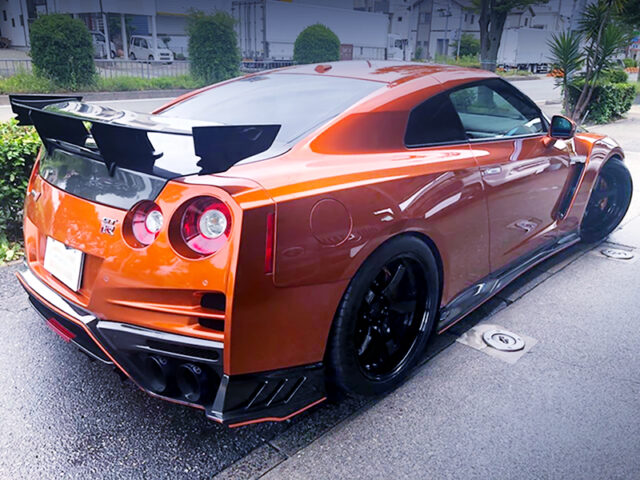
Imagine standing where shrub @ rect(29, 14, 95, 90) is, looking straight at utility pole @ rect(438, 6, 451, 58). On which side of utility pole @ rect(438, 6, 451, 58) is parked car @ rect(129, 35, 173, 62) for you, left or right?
left

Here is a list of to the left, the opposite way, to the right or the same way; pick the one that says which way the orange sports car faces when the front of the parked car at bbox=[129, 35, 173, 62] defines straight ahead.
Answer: to the left

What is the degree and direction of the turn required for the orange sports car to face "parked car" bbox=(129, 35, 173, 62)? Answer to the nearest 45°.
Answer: approximately 45° to its left

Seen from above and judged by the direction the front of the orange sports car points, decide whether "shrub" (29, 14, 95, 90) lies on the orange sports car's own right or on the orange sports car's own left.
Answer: on the orange sports car's own left

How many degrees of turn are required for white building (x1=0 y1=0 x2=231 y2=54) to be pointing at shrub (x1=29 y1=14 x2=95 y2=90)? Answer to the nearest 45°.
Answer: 0° — it already faces it

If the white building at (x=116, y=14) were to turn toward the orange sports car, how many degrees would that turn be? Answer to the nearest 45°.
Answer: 0° — it already faces it

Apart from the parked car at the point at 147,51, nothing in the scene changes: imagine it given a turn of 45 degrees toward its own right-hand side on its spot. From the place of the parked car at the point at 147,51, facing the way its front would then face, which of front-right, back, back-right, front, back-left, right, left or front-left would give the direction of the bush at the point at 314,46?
front-left

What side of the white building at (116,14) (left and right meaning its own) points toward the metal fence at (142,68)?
front

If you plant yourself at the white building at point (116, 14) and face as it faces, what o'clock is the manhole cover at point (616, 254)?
The manhole cover is roughly at 12 o'clock from the white building.

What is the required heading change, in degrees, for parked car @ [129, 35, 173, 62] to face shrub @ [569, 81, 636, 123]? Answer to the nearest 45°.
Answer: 0° — it already faces it

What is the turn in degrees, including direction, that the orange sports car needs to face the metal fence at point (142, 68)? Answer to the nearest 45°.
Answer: approximately 45° to its left

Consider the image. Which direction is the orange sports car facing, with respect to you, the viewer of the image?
facing away from the viewer and to the right of the viewer

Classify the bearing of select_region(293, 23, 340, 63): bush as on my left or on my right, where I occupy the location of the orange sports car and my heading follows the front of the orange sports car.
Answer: on my left

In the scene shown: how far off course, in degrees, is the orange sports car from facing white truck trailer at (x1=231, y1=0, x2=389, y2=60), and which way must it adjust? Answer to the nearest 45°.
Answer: approximately 45° to its left

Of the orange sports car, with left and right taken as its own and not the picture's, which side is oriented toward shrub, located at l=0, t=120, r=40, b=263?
left

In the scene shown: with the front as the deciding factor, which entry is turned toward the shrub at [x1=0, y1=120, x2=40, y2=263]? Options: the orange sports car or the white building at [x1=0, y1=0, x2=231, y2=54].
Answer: the white building

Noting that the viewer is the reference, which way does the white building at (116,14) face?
facing the viewer

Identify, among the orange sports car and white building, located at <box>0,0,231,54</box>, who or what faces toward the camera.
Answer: the white building

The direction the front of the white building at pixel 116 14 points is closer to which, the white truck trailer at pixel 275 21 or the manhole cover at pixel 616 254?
the manhole cover

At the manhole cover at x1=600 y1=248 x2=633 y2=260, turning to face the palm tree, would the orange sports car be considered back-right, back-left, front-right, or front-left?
back-left
